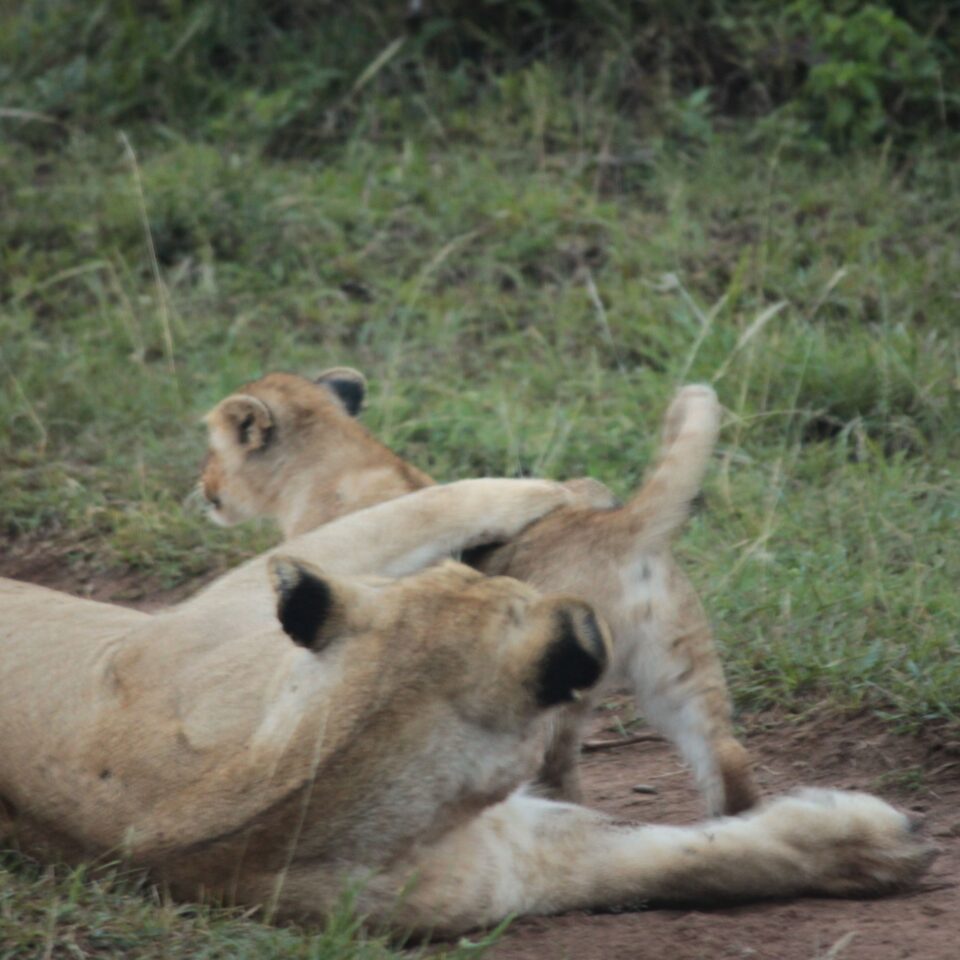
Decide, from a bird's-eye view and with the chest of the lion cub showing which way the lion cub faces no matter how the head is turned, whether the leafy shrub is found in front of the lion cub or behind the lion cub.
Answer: in front
